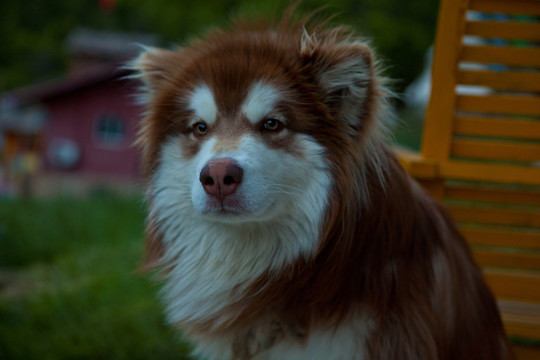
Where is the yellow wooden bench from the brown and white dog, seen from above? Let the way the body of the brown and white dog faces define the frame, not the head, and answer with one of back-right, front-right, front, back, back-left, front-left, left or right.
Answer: back

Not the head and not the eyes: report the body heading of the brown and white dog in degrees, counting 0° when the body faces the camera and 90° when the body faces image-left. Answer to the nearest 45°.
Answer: approximately 45°
